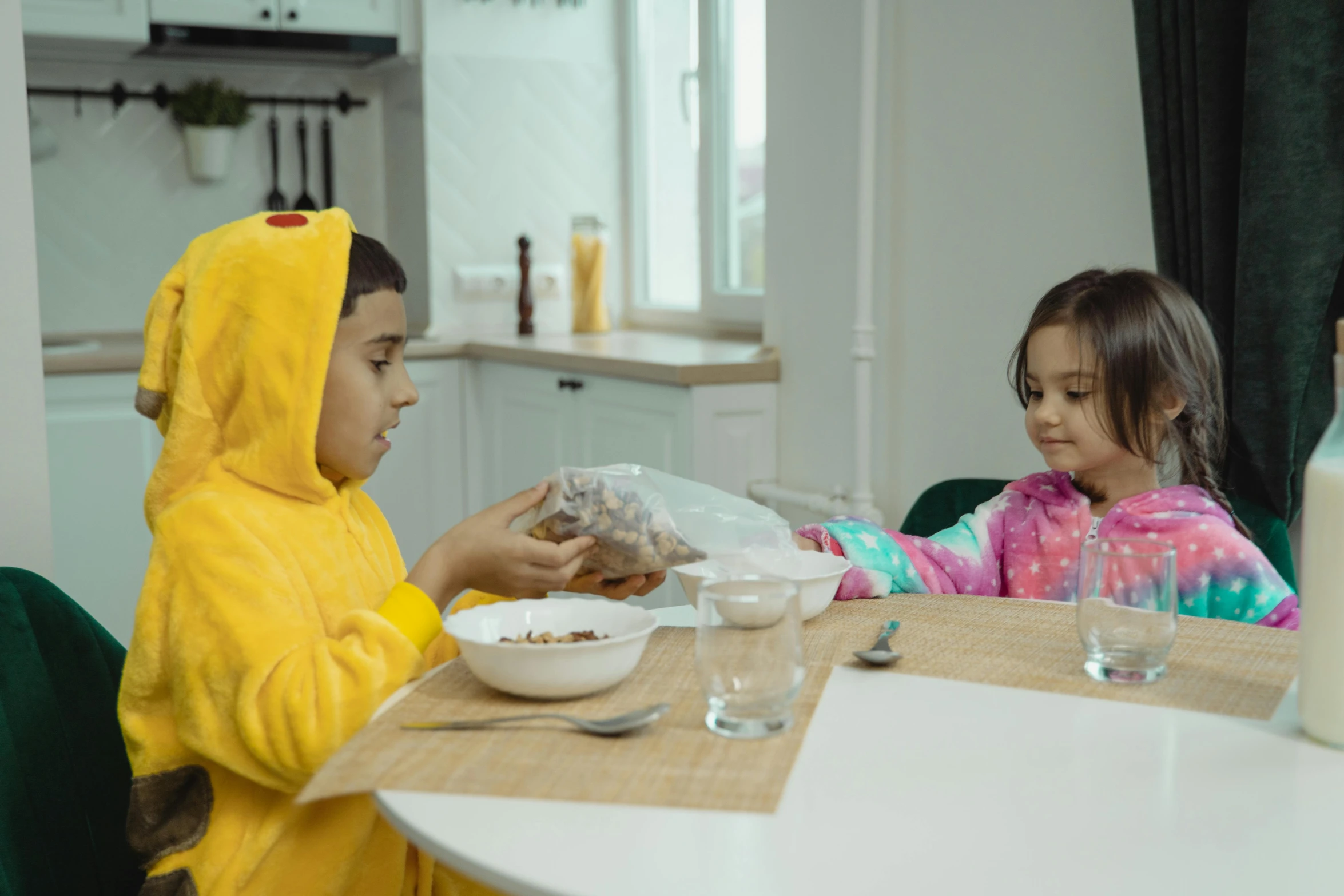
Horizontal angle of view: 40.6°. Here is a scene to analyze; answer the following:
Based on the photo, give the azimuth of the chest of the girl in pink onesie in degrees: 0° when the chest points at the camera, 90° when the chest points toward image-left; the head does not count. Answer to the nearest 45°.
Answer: approximately 45°

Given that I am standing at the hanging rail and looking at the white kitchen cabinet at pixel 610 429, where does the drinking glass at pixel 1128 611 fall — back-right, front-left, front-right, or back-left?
front-right

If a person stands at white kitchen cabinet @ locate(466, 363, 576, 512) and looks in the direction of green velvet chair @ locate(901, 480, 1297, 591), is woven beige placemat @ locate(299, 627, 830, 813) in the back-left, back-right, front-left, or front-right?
front-right

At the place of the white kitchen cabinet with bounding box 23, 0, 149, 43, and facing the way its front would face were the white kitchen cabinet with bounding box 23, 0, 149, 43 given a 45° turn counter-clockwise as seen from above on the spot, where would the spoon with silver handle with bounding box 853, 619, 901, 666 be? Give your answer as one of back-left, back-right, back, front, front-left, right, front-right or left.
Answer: front-right

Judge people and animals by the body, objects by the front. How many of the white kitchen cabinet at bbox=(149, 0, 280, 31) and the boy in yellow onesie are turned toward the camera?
1

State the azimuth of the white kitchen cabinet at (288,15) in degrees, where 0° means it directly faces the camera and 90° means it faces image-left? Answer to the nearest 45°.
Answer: approximately 0°

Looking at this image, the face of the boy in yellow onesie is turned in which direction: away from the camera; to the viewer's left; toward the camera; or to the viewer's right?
to the viewer's right

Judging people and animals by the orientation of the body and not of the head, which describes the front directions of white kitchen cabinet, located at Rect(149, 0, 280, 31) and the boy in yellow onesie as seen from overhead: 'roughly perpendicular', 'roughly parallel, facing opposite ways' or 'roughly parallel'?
roughly perpendicular

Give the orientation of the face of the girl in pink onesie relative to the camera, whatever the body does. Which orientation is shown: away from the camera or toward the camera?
toward the camera

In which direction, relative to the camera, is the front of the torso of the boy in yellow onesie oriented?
to the viewer's right

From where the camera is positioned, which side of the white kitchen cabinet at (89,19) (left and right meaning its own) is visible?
front

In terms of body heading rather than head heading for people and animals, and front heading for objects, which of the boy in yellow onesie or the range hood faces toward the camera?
the range hood

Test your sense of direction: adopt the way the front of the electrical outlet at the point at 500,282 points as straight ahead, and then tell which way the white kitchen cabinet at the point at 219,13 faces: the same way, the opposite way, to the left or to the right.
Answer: the same way

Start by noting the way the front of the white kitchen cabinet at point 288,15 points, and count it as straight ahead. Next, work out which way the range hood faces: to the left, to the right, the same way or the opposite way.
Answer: the same way

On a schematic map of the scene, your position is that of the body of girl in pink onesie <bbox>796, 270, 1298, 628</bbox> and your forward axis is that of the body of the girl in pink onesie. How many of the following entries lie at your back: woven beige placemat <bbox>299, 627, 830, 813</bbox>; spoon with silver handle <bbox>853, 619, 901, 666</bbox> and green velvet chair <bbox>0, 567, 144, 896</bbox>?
0

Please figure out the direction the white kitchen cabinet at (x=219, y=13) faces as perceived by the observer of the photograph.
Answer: facing the viewer

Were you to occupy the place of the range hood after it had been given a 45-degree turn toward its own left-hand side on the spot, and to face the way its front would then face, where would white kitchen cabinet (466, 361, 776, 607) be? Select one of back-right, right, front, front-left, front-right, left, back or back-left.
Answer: front

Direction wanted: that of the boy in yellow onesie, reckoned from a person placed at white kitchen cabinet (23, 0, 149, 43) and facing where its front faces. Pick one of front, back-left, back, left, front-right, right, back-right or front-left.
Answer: front

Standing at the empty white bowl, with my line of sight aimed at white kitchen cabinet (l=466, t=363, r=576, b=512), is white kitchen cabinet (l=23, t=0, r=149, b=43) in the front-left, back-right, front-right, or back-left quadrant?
front-left

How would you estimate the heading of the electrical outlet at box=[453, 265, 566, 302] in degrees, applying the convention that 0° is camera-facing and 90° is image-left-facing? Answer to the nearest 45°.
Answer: approximately 0°
